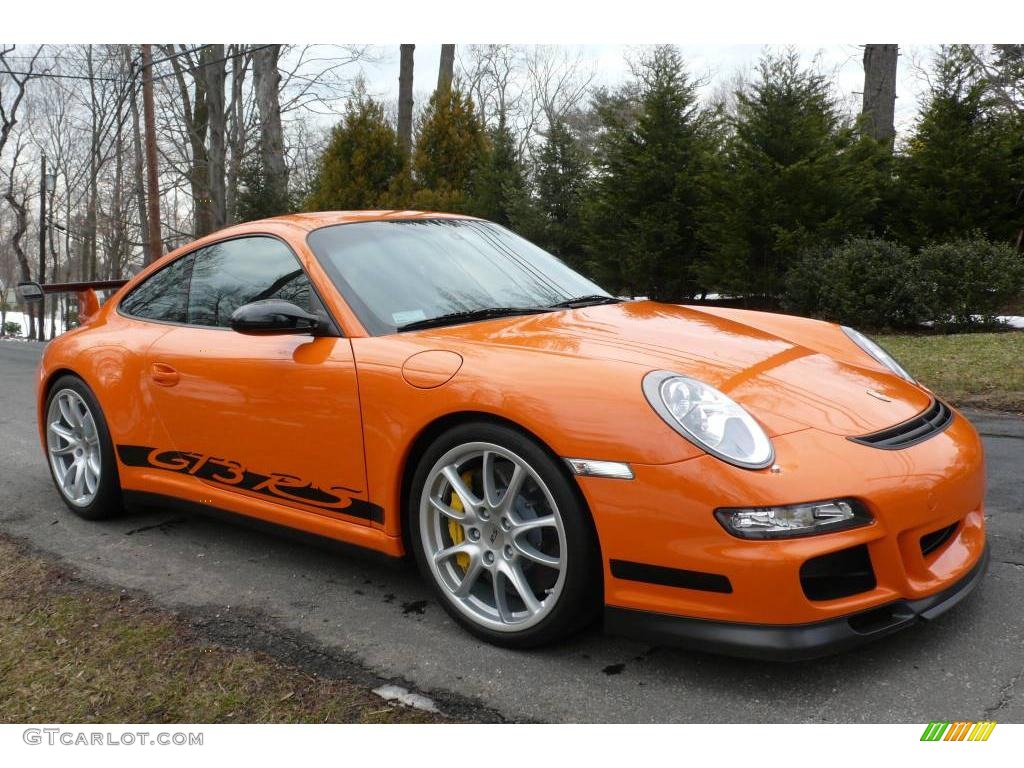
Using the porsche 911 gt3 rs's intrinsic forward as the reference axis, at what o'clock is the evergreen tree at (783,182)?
The evergreen tree is roughly at 8 o'clock from the porsche 911 gt3 rs.

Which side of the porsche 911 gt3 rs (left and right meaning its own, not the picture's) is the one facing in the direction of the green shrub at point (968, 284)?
left

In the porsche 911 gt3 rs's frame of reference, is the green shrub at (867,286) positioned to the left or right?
on its left

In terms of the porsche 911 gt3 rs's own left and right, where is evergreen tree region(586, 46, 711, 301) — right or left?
on its left

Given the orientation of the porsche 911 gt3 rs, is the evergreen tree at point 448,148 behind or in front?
behind

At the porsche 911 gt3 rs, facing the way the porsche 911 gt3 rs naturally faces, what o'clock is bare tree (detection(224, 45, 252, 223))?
The bare tree is roughly at 7 o'clock from the porsche 911 gt3 rs.

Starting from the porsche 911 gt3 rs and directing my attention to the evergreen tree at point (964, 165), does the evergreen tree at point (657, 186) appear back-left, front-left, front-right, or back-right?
front-left

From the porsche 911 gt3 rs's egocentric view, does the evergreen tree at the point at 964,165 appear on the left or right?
on its left

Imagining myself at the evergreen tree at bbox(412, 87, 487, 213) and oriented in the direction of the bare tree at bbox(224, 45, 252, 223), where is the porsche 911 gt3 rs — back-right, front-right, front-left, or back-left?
back-left

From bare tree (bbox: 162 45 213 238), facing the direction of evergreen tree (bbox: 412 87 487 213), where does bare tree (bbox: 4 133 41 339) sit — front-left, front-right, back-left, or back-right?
back-right

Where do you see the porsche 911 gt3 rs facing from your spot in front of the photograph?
facing the viewer and to the right of the viewer

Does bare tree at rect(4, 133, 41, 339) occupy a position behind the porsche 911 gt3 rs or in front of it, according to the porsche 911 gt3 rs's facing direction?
behind

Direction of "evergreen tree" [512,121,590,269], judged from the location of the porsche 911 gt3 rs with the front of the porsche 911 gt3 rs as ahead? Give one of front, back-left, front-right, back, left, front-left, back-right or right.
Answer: back-left

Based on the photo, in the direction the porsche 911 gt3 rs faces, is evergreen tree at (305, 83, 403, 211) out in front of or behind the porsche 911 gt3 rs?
behind

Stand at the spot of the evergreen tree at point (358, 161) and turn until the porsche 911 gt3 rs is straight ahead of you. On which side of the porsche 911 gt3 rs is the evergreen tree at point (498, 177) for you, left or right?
left
